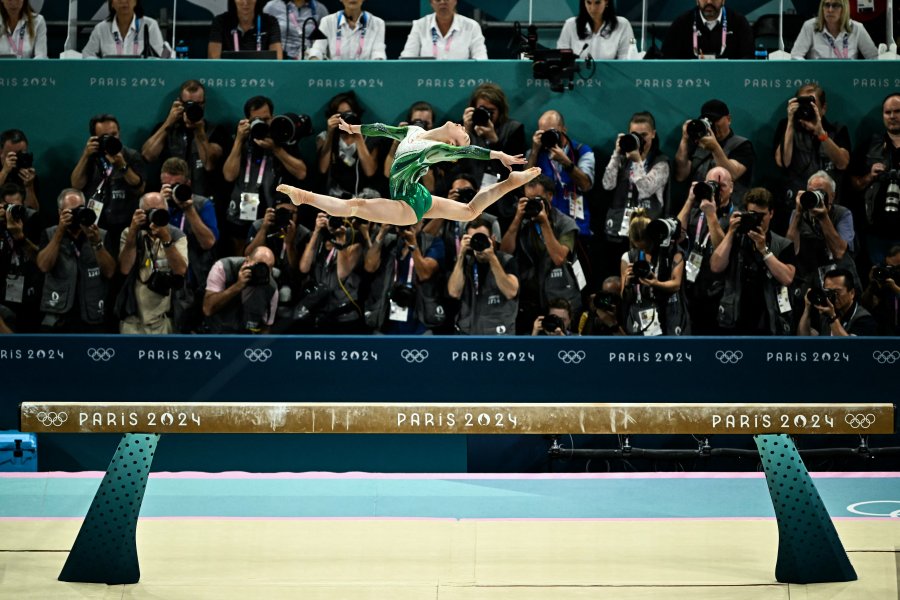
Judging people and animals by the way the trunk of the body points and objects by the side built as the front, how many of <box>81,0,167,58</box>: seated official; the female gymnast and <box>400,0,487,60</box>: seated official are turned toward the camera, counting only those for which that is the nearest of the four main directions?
2

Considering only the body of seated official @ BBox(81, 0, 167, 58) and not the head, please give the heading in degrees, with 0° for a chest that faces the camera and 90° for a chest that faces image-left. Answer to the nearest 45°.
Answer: approximately 0°

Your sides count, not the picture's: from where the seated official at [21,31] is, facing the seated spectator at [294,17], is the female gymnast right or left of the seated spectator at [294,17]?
right

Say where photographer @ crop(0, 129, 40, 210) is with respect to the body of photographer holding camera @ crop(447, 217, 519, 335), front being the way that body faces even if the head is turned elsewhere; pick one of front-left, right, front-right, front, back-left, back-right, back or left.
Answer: right

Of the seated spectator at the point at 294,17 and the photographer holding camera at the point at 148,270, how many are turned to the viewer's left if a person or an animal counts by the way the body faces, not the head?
0

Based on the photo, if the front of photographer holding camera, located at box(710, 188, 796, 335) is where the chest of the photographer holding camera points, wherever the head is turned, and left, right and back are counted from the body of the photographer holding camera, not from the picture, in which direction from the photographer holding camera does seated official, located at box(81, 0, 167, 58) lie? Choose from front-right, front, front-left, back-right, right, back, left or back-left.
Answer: right

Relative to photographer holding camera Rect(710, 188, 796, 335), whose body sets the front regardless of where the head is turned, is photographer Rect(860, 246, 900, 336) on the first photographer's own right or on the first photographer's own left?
on the first photographer's own left

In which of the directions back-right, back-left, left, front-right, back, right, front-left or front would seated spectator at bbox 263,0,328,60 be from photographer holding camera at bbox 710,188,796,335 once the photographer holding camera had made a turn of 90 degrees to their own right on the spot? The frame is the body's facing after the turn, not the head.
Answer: front

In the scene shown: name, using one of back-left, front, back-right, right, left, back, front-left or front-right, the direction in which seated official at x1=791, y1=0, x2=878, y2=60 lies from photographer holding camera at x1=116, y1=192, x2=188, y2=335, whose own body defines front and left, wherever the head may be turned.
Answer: left

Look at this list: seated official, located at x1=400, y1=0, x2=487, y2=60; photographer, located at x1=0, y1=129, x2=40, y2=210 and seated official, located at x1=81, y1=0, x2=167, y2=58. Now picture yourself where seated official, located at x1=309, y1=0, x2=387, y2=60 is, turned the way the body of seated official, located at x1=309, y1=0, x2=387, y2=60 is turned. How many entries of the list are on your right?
2

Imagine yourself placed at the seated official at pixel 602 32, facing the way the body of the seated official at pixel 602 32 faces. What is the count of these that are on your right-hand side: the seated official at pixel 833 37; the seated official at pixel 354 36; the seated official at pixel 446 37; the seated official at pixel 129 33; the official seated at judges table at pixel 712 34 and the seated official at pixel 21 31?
4
